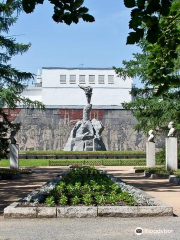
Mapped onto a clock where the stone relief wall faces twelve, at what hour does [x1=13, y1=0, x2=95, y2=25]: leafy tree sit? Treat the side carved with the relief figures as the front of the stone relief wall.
The leafy tree is roughly at 12 o'clock from the stone relief wall.

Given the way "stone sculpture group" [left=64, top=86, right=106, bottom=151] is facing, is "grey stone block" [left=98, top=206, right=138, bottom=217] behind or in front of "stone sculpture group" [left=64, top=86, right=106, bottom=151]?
in front

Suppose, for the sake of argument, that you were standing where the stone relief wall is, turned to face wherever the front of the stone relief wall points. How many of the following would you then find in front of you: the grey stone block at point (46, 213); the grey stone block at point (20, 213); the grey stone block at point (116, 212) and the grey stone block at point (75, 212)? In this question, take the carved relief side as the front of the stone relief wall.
4

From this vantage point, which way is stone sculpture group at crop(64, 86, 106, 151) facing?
toward the camera

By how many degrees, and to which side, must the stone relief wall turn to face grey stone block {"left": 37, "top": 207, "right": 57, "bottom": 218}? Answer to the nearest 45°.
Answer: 0° — it already faces it

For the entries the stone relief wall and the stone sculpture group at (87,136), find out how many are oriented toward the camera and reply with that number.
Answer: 2

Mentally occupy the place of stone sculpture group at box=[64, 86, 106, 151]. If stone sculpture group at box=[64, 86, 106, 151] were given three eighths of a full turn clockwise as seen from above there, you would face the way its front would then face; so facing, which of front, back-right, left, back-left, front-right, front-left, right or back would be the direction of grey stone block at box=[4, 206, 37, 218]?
back-left

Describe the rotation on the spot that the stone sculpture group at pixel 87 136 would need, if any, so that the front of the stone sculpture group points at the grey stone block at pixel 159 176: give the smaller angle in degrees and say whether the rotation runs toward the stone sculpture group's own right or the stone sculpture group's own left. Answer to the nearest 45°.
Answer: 0° — it already faces it

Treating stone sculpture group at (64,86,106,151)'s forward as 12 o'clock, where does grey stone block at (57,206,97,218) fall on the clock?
The grey stone block is roughly at 12 o'clock from the stone sculpture group.

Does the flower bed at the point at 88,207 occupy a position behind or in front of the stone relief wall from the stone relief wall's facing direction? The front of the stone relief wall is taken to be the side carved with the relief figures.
in front

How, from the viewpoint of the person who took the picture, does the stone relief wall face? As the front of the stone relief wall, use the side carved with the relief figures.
facing the viewer

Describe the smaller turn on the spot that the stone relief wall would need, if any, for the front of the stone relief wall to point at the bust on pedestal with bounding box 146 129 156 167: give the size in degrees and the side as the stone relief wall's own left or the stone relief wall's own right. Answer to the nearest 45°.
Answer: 0° — it already faces it

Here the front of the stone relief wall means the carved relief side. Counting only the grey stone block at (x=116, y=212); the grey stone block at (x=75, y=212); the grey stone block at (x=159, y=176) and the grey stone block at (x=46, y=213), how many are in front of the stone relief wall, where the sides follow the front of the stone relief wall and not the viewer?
4

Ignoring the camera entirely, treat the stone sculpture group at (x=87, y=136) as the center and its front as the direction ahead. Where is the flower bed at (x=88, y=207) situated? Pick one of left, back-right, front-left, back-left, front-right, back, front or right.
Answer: front

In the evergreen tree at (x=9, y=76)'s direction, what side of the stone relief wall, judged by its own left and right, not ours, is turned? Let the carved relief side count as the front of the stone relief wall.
front
